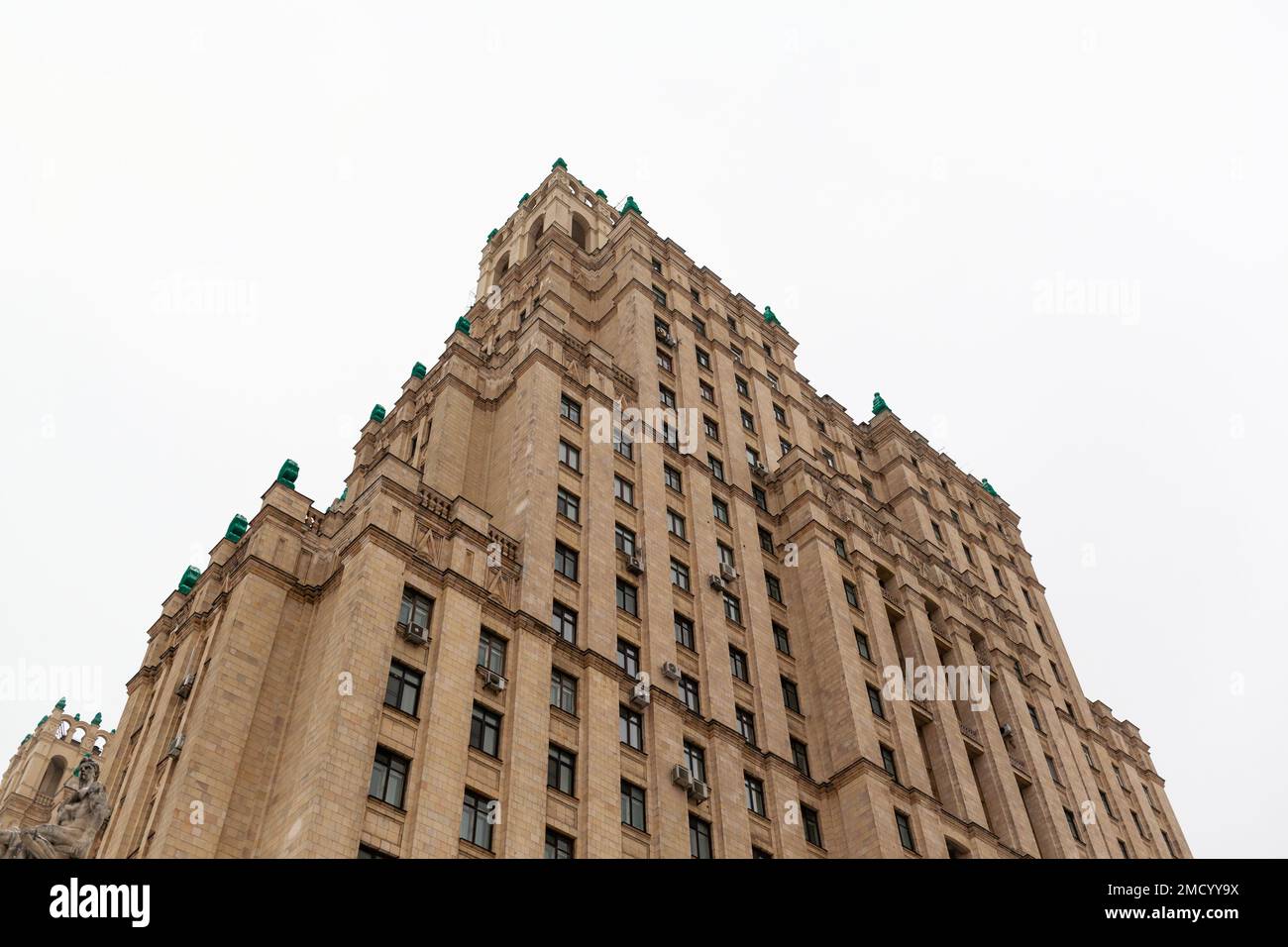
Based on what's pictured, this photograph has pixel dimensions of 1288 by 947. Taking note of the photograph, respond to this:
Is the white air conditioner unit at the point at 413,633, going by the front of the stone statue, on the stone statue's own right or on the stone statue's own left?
on the stone statue's own left
